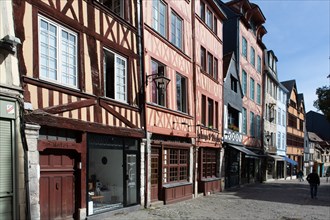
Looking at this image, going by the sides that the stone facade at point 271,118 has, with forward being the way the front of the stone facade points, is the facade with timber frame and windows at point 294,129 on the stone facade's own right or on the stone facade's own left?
on the stone facade's own left

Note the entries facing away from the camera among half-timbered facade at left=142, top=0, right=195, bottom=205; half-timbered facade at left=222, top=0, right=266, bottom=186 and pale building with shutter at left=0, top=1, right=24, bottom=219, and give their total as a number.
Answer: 0

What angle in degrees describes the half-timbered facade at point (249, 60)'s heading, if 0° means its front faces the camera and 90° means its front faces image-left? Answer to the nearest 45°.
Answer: approximately 315°

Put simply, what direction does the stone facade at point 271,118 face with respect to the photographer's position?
facing the viewer and to the right of the viewer

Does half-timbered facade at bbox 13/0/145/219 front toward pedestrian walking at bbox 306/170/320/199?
no

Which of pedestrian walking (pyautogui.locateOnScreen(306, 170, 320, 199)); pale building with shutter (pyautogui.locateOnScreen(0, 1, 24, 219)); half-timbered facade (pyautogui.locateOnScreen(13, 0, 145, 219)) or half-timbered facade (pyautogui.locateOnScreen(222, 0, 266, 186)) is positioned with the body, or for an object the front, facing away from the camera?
the pedestrian walking

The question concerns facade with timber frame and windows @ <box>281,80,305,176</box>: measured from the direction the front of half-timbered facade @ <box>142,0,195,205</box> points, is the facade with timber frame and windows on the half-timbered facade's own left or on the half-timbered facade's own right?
on the half-timbered facade's own left

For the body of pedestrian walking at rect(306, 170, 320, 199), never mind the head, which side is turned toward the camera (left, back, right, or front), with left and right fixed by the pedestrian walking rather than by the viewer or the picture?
back

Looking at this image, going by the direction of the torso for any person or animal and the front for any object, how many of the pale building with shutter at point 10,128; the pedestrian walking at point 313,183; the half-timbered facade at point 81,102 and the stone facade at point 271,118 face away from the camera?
1

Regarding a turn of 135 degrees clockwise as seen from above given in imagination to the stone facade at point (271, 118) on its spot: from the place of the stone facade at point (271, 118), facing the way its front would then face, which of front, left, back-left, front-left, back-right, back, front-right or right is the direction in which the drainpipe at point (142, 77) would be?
left

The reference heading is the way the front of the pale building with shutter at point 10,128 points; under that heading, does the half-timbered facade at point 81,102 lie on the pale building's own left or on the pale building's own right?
on the pale building's own left

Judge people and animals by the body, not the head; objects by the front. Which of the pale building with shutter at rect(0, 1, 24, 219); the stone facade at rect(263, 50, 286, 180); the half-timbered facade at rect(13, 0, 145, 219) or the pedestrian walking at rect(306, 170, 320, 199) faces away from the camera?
the pedestrian walking
